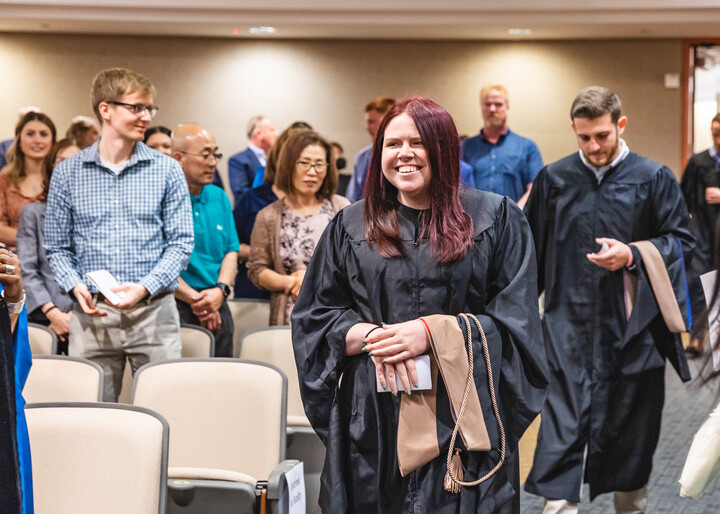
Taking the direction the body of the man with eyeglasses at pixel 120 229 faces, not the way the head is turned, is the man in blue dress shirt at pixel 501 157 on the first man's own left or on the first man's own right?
on the first man's own left

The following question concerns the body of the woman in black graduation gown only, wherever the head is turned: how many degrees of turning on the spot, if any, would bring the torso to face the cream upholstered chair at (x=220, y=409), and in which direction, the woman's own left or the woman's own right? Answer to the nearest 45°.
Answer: approximately 135° to the woman's own right

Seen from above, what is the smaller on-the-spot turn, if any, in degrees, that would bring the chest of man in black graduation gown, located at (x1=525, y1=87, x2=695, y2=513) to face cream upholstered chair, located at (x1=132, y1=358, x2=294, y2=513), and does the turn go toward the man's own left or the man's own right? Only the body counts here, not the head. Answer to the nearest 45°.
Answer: approximately 45° to the man's own right

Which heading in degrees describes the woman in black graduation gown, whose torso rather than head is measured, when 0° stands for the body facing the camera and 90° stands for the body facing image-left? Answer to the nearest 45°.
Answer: approximately 0°

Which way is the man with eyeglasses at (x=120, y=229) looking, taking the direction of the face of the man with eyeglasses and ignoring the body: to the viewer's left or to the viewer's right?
to the viewer's right

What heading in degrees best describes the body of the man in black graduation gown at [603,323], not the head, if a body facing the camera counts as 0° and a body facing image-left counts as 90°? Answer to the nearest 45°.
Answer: approximately 0°

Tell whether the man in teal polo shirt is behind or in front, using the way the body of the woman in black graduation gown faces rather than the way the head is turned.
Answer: behind

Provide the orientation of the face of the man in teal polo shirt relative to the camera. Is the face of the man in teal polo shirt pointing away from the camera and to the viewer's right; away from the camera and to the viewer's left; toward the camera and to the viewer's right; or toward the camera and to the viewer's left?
toward the camera and to the viewer's right

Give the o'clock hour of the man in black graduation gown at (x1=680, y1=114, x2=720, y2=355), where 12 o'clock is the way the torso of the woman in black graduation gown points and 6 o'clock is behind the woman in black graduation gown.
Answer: The man in black graduation gown is roughly at 7 o'clock from the woman in black graduation gown.
